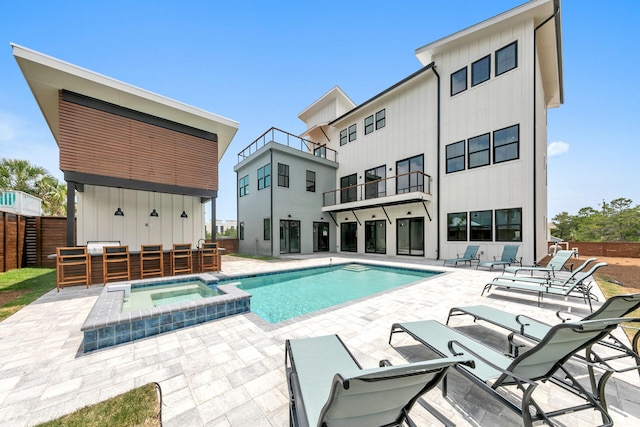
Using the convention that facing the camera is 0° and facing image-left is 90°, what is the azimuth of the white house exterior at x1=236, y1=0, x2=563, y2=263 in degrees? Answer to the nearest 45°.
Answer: approximately 45°

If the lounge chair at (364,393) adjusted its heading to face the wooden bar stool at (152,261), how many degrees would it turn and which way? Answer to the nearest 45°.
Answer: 0° — it already faces it

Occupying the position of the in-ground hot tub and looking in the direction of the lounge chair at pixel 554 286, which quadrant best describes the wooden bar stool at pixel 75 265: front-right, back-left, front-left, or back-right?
back-left

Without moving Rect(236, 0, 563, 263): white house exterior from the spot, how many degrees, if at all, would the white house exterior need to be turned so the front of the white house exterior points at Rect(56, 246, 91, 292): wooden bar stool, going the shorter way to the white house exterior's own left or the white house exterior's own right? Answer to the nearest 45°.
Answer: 0° — it already faces it

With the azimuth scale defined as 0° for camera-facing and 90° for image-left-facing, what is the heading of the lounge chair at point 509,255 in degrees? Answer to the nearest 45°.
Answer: approximately 45°

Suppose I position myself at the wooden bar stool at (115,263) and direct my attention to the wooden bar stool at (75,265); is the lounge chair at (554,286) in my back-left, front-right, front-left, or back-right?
back-left

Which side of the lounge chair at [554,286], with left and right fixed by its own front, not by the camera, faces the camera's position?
left

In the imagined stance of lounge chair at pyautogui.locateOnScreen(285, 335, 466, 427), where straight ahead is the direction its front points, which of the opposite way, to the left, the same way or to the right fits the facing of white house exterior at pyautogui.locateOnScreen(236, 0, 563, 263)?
to the left

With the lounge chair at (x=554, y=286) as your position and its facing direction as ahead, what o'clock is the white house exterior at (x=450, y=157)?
The white house exterior is roughly at 2 o'clock from the lounge chair.

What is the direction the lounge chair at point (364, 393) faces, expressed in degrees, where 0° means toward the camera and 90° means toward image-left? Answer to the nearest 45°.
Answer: approximately 135°
